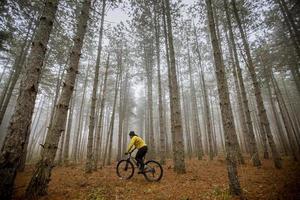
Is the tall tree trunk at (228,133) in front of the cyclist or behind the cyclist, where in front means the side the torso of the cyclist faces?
behind

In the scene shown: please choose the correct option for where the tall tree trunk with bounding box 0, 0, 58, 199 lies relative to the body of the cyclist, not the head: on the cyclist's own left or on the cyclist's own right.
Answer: on the cyclist's own left

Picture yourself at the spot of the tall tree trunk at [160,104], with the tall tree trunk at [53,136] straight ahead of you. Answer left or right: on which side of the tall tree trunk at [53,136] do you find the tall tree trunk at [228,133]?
left

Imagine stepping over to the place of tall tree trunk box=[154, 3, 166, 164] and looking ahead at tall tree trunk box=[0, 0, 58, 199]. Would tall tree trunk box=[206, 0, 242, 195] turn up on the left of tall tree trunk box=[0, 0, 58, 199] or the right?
left

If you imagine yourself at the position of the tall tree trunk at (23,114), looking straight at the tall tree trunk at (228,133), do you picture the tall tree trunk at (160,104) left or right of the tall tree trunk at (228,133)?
left

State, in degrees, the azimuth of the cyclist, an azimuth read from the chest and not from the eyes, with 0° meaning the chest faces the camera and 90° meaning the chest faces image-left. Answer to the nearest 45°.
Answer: approximately 90°
